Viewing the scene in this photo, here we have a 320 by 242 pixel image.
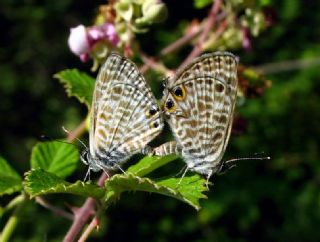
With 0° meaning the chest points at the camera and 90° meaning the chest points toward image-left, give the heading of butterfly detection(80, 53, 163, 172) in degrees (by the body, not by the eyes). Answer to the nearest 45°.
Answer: approximately 90°

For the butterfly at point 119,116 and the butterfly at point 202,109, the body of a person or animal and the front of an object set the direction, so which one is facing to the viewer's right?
the butterfly at point 202,109

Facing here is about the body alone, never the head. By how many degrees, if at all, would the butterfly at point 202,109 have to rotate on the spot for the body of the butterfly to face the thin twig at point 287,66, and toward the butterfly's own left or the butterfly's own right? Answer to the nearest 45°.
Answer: approximately 90° to the butterfly's own left

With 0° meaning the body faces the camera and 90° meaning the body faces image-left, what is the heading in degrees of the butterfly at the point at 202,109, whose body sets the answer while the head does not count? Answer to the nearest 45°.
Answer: approximately 270°

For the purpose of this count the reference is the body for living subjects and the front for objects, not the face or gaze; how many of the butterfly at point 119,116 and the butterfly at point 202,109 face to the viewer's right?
1

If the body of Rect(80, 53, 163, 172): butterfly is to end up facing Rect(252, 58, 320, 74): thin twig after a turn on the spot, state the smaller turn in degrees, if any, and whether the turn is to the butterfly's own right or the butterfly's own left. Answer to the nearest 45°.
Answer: approximately 135° to the butterfly's own right

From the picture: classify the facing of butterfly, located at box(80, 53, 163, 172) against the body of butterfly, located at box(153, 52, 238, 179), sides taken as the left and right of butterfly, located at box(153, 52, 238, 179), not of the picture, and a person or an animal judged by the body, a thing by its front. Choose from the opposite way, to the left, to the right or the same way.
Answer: the opposite way
